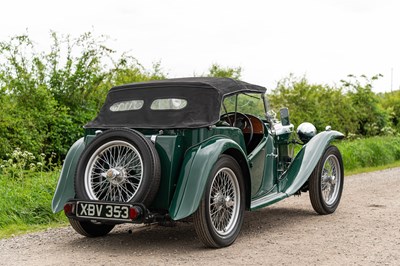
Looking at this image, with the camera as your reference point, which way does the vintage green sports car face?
facing away from the viewer and to the right of the viewer
